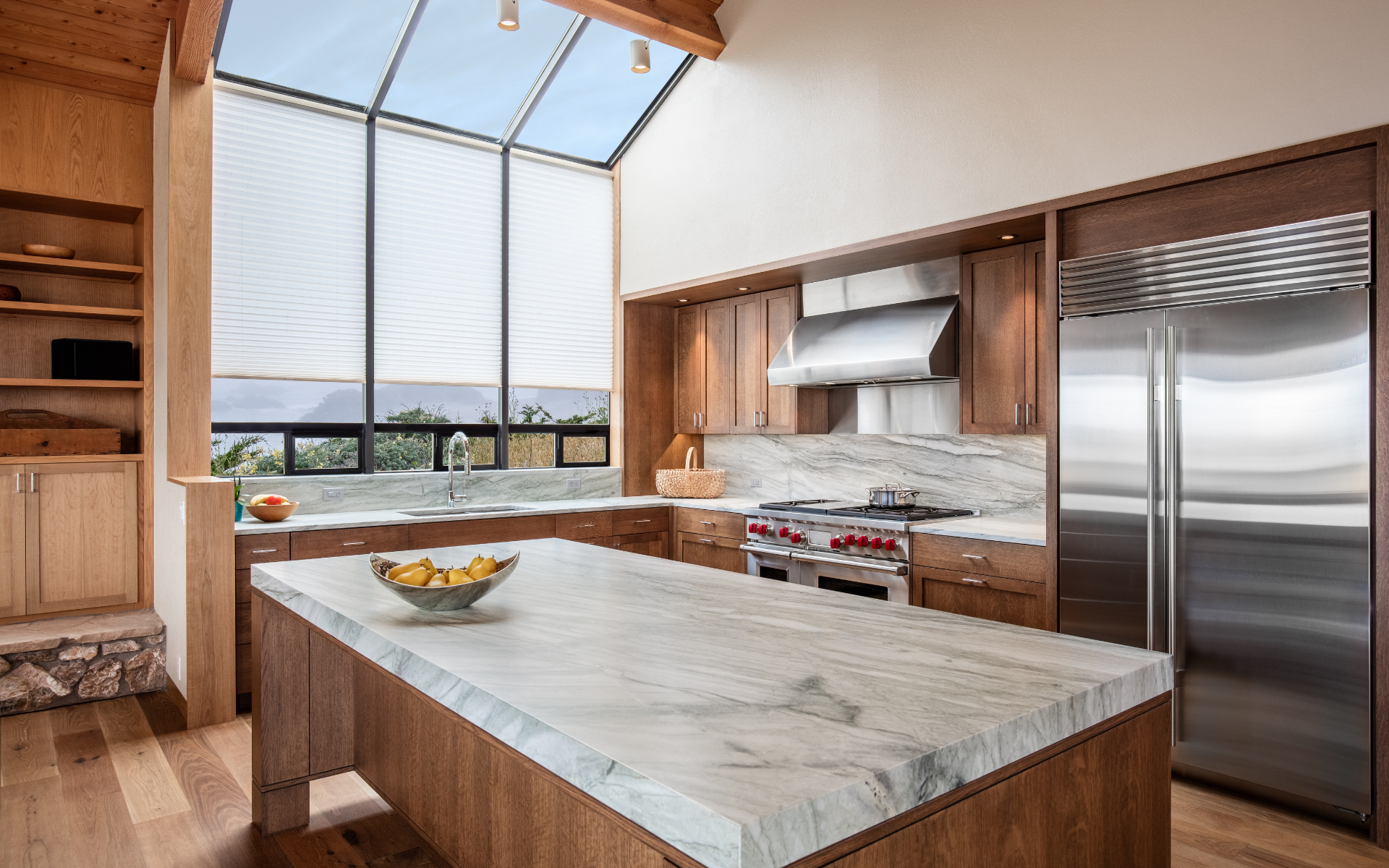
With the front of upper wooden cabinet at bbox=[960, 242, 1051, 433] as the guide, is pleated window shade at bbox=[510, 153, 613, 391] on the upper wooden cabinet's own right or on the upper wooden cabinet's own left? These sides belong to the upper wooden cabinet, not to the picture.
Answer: on the upper wooden cabinet's own right

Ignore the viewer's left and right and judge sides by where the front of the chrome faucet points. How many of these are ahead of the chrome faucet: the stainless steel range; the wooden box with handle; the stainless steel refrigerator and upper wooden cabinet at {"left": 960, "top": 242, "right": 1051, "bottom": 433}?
3

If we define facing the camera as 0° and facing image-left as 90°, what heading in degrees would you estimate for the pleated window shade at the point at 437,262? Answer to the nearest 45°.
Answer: approximately 315°

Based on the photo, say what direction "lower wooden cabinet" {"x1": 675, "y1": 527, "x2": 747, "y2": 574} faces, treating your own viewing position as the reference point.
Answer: facing the viewer and to the left of the viewer

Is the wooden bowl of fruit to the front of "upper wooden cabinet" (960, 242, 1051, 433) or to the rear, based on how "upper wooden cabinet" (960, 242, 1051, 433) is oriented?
to the front

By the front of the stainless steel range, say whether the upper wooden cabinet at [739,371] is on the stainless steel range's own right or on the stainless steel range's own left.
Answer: on the stainless steel range's own right

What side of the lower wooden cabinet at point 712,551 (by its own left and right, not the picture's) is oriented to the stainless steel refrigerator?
left

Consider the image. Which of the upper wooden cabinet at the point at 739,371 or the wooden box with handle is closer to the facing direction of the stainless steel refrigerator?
the wooden box with handle

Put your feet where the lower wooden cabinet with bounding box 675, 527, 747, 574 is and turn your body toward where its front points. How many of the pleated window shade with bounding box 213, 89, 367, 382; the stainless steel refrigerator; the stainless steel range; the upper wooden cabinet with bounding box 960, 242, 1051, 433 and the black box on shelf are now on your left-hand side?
3

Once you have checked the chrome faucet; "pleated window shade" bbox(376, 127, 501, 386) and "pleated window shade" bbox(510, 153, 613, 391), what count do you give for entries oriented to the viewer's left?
0

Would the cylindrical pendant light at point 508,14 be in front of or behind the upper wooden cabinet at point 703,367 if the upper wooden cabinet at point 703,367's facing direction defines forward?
in front
